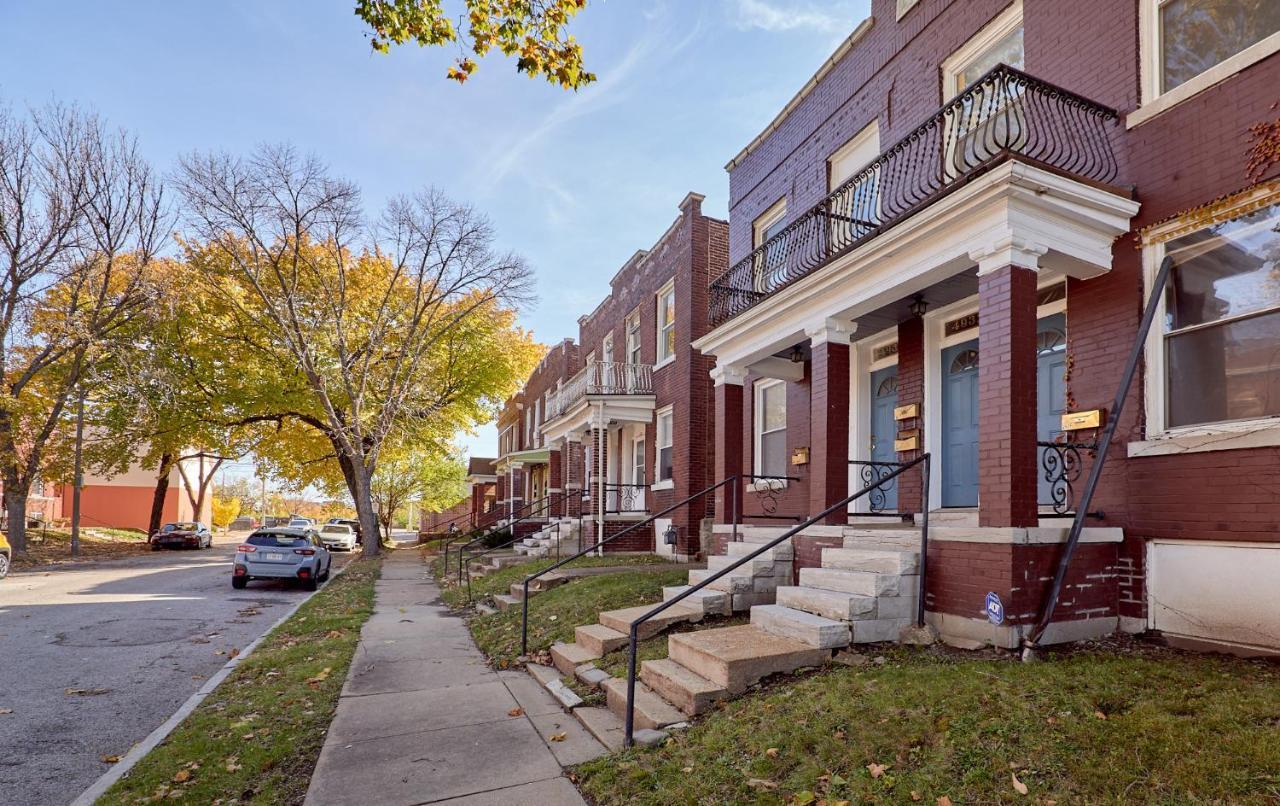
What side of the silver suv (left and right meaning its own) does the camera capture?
back

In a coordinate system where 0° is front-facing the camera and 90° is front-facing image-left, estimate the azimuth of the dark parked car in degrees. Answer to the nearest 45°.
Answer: approximately 45°

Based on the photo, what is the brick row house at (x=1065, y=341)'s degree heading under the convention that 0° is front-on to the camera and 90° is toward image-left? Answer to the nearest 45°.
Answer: approximately 45°

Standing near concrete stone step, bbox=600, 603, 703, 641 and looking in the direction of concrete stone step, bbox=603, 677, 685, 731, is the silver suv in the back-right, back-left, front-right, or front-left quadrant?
back-right

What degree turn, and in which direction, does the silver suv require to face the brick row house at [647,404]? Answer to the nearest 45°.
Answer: approximately 90° to its right

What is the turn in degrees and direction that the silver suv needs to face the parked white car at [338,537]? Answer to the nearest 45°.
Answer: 0° — it already faces it

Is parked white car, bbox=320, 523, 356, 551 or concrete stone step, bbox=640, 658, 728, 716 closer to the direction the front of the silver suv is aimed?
the parked white car

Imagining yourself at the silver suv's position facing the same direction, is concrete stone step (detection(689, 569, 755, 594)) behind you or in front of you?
behind

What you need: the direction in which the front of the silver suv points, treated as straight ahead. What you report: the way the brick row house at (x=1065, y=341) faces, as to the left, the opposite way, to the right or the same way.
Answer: to the left
